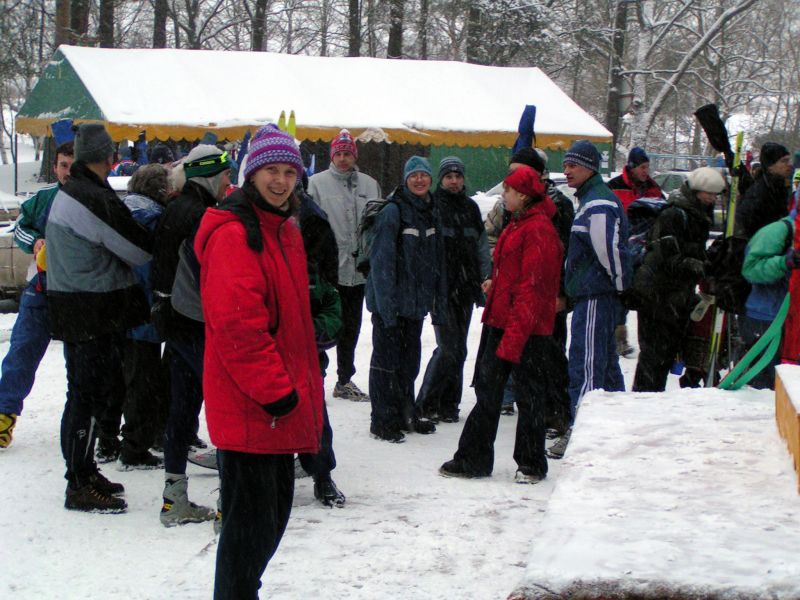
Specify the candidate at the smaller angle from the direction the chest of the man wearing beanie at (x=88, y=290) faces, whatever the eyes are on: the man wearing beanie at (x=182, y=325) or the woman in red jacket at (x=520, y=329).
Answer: the woman in red jacket

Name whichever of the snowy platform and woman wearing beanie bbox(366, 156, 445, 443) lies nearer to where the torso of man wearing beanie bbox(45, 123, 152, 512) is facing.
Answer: the woman wearing beanie

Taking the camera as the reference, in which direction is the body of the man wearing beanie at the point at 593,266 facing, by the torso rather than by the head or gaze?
to the viewer's left

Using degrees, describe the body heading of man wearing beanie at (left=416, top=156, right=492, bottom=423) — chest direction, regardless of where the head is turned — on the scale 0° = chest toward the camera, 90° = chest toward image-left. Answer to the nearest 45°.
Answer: approximately 0°

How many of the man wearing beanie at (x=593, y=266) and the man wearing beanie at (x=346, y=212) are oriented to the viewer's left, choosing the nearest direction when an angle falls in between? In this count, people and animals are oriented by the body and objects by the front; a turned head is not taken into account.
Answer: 1

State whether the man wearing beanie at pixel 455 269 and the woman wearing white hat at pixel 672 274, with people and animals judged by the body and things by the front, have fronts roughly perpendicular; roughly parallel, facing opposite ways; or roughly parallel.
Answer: roughly perpendicular

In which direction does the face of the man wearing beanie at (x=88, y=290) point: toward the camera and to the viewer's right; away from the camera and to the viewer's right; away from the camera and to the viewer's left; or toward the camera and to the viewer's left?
away from the camera and to the viewer's right

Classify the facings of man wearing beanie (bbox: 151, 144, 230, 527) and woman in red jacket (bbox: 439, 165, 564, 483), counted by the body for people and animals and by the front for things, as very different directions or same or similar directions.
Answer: very different directions
